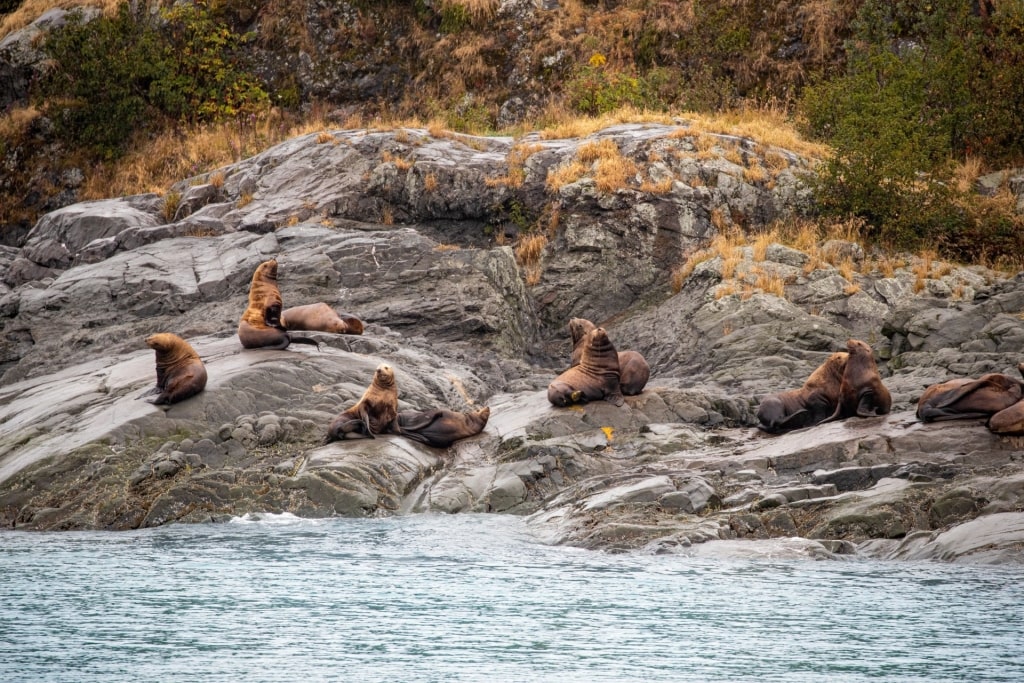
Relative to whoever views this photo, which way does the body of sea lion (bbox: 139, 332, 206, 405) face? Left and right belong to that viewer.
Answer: facing to the left of the viewer

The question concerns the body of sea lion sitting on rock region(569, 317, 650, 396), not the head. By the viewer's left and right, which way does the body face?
facing to the left of the viewer

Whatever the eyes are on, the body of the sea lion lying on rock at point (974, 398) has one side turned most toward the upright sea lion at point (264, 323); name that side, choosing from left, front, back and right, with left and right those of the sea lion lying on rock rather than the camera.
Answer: back

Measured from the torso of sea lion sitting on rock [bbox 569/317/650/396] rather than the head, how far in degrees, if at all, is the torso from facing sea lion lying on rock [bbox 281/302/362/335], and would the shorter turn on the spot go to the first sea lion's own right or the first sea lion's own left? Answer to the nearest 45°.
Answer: approximately 45° to the first sea lion's own right

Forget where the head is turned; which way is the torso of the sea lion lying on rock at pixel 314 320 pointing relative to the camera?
to the viewer's right

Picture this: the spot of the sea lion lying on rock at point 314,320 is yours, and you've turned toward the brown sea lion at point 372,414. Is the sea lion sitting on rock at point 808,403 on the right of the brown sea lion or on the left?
left

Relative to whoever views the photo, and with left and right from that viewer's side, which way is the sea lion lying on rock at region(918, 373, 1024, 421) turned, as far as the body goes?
facing to the right of the viewer
